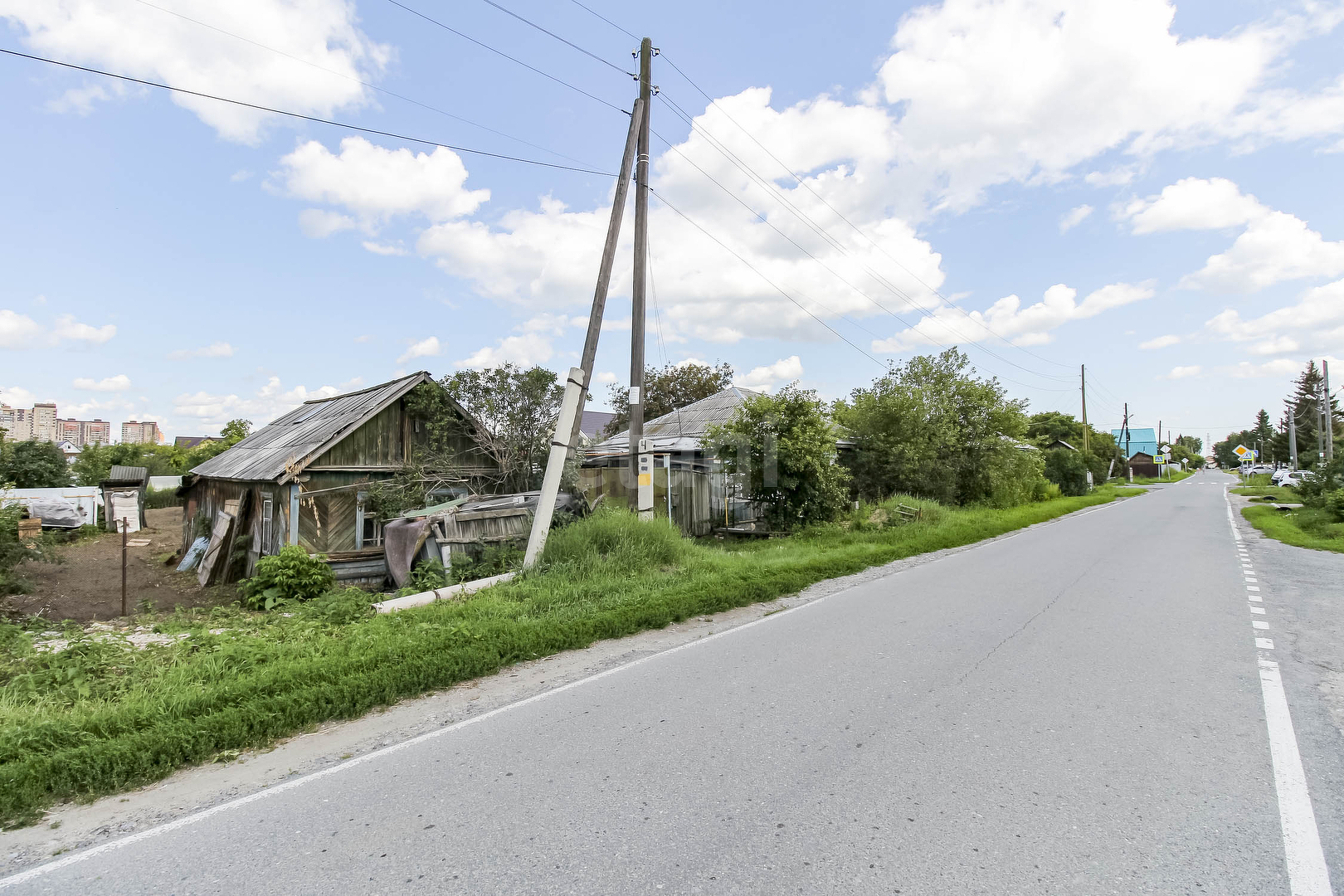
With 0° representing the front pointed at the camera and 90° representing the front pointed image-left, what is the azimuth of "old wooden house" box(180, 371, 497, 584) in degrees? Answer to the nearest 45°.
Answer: approximately 315°

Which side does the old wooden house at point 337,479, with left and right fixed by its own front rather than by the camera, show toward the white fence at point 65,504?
back

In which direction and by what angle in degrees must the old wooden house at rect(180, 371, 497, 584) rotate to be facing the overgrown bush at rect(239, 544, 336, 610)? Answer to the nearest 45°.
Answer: approximately 45° to its right

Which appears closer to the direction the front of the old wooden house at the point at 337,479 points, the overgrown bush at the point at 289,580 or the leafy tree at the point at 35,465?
the overgrown bush

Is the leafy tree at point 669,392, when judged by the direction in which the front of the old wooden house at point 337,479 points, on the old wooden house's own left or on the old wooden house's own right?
on the old wooden house's own left

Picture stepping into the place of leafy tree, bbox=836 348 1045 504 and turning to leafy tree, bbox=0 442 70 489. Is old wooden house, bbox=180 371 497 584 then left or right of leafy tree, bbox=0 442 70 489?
left

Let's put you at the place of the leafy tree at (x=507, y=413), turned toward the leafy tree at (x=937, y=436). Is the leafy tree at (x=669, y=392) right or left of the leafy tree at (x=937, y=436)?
left

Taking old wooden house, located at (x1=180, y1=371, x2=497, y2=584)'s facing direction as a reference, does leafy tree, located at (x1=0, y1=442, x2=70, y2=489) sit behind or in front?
behind
